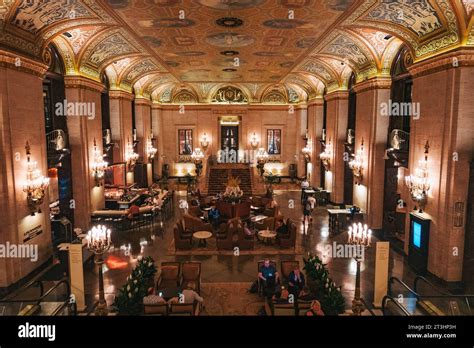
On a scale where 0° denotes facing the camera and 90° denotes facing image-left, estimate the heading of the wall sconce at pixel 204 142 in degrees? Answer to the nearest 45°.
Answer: approximately 0°

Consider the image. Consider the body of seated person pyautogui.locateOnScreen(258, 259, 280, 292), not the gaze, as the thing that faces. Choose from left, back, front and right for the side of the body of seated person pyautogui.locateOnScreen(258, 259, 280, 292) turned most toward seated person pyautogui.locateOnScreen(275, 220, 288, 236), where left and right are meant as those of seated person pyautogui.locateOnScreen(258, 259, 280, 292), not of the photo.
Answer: back

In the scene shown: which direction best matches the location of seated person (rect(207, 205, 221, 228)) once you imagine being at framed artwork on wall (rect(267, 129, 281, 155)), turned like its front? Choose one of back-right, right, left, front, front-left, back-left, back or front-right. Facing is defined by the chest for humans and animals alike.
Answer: front

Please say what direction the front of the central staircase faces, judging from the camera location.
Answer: facing the viewer

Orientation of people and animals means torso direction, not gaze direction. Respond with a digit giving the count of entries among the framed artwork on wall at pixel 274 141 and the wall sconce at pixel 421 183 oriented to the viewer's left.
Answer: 1

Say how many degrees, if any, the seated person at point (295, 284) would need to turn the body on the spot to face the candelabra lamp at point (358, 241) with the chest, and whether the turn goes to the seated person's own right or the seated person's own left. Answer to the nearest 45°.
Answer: approximately 90° to the seated person's own left

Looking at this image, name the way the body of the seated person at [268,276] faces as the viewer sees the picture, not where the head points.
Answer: toward the camera

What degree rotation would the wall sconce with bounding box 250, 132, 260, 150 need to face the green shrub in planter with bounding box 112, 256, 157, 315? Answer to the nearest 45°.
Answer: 0° — it already faces it

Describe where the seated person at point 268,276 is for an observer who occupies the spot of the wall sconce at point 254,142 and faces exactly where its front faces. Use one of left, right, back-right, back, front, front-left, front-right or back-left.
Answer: front

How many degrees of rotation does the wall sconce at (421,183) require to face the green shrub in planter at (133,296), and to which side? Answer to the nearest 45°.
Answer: approximately 45° to its left

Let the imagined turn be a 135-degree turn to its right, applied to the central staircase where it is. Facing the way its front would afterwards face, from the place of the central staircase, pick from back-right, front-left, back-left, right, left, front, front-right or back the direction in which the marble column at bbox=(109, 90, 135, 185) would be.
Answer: left

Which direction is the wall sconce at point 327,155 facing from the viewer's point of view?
to the viewer's left

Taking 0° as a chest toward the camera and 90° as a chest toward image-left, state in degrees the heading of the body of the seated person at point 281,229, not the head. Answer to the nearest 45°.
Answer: approximately 90°

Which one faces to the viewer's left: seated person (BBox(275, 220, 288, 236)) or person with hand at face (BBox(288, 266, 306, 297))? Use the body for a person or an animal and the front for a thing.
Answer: the seated person

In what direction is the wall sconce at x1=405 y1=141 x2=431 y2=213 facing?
to the viewer's left
